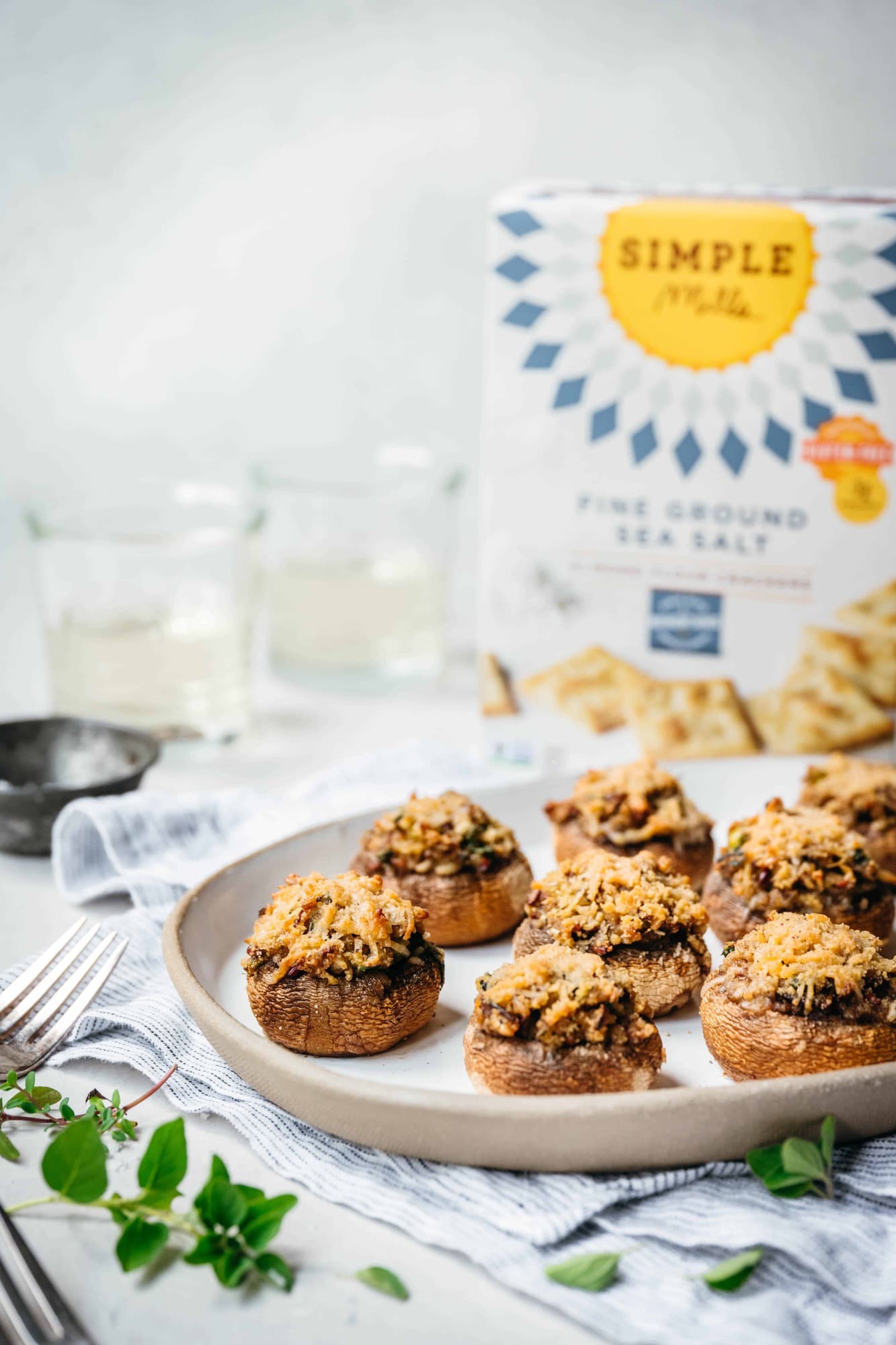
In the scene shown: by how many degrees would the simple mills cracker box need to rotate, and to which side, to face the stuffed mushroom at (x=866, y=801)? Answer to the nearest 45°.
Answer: approximately 45° to its left

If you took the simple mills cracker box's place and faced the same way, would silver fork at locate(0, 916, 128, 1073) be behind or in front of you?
in front

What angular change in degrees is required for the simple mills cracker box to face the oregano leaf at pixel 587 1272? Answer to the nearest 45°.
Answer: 0° — it already faces it

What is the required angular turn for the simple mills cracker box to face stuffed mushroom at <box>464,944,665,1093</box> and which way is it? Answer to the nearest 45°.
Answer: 0° — it already faces it

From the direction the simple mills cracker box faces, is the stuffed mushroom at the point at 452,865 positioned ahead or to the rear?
ahead

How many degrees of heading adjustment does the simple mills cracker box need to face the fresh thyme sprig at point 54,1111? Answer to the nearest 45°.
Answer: approximately 45° to its right

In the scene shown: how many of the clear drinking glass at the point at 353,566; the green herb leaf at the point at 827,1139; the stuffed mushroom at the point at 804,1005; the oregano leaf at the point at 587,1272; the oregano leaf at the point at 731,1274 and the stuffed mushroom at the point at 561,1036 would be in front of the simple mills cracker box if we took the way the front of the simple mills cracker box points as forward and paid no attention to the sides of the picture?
5

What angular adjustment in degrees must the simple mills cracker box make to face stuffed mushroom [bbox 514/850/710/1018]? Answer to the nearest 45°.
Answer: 0° — it already faces it

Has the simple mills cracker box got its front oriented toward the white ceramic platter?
yes

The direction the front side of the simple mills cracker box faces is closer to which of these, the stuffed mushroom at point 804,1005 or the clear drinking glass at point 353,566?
the stuffed mushroom

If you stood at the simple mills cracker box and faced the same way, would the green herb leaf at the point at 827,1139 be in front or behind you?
in front

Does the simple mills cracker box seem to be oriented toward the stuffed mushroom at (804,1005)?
yes

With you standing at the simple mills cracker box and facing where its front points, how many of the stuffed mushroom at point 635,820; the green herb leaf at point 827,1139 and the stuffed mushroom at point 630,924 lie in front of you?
3

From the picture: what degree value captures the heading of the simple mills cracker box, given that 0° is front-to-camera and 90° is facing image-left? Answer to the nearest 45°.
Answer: approximately 0°

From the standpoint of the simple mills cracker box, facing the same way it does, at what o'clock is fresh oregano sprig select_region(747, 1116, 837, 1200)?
The fresh oregano sprig is roughly at 12 o'clock from the simple mills cracker box.

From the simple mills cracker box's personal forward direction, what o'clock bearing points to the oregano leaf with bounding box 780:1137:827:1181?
The oregano leaf is roughly at 12 o'clock from the simple mills cracker box.

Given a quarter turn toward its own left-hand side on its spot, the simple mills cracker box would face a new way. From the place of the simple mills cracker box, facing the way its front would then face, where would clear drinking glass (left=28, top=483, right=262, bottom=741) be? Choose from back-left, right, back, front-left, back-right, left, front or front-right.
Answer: back

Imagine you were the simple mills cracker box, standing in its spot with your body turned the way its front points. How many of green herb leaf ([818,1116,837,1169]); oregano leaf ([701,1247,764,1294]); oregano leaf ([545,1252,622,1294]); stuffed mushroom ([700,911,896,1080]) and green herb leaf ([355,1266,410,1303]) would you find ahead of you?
5
